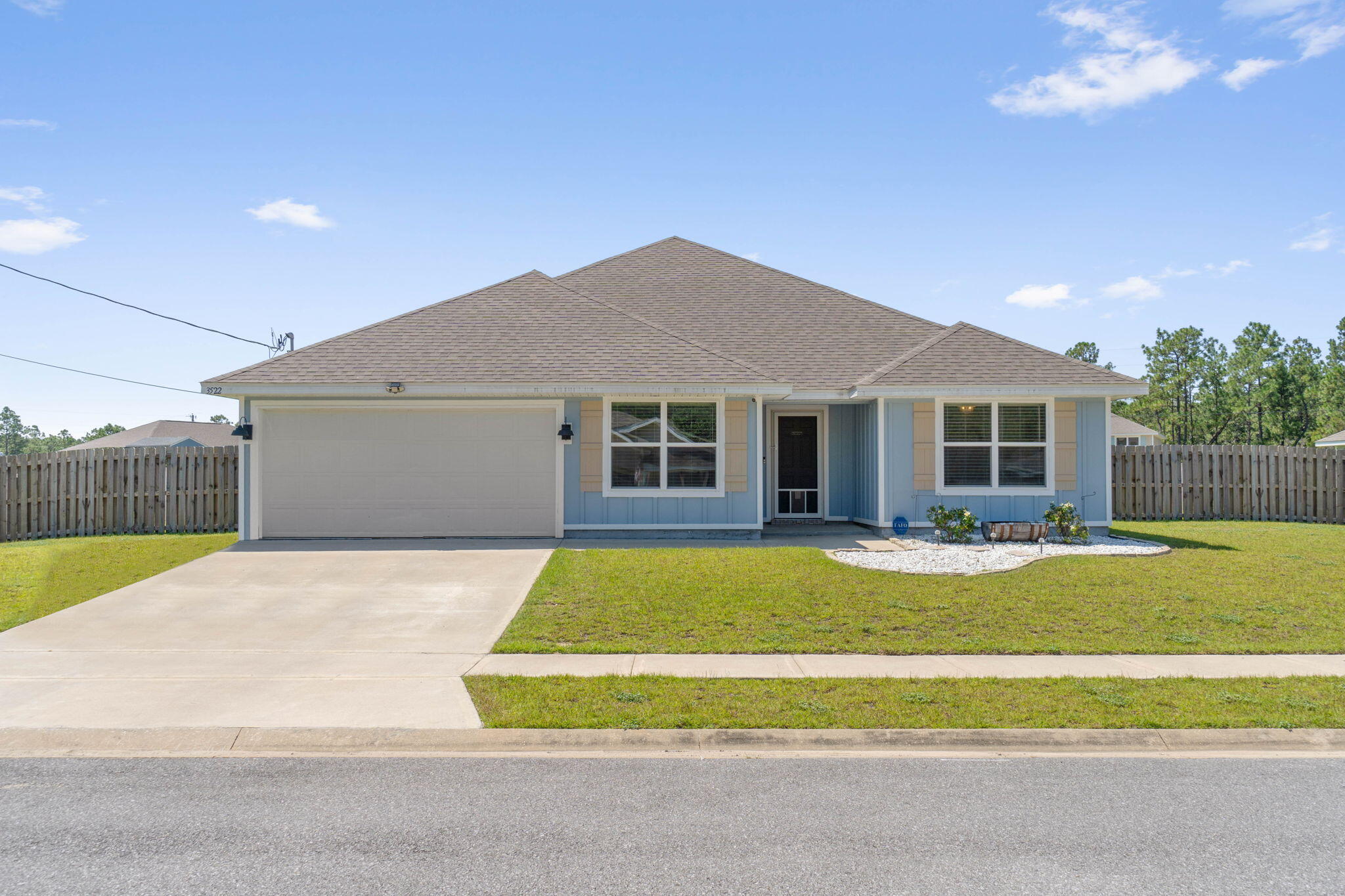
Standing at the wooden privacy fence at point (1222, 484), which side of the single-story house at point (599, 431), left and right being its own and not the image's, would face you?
left

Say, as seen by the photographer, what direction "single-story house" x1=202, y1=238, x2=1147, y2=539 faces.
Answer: facing the viewer

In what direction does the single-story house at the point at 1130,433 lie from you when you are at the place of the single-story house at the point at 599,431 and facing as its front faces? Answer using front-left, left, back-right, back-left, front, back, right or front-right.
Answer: back-left

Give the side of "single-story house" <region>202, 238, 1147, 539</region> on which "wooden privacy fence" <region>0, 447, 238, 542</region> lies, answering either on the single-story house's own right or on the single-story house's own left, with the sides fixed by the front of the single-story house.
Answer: on the single-story house's own right

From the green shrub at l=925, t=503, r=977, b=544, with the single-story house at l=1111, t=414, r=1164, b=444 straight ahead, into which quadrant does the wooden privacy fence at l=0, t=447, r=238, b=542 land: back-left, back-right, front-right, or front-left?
back-left

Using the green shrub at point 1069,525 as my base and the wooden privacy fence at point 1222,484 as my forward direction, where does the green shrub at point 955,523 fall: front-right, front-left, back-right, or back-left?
back-left
